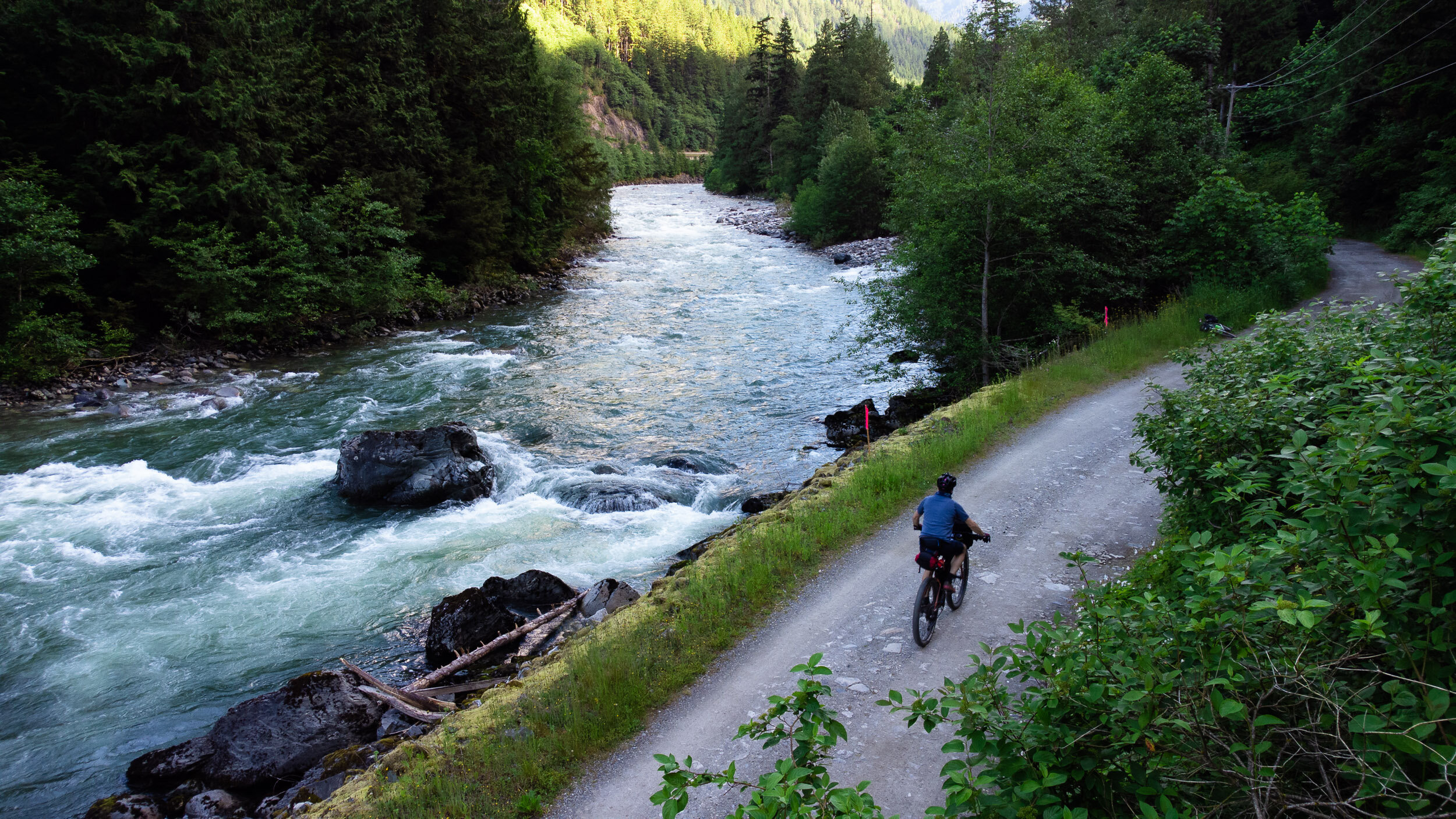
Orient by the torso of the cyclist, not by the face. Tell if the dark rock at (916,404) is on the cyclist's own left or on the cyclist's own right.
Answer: on the cyclist's own left

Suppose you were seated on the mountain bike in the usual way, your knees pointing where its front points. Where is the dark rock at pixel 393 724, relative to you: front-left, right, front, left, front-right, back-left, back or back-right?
back-left

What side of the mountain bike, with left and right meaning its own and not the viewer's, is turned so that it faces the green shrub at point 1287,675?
right

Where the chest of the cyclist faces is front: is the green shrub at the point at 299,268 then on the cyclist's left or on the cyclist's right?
on the cyclist's left

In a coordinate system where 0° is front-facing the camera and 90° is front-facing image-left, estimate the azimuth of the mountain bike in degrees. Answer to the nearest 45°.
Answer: approximately 225°

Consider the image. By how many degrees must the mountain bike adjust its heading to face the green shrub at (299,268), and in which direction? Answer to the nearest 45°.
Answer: approximately 90° to its left

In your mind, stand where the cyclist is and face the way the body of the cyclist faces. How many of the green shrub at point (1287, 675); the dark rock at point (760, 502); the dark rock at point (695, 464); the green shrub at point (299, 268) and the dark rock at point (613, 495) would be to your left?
4

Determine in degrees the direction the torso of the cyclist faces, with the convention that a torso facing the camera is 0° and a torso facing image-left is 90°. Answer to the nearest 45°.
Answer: approximately 225°

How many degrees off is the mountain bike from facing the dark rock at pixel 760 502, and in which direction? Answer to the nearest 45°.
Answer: approximately 90° to its left
